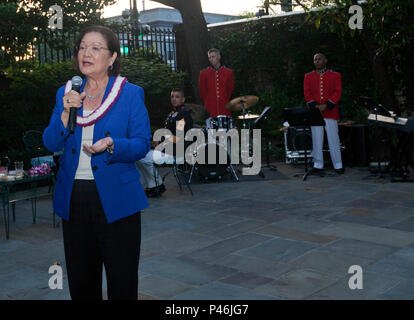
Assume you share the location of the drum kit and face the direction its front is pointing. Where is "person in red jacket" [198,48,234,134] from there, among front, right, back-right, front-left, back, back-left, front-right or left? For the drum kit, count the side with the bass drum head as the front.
back

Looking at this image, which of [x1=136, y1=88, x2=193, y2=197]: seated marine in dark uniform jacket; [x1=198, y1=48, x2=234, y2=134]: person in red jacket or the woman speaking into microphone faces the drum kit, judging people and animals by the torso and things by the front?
[x1=198, y1=48, x2=234, y2=134]: person in red jacket

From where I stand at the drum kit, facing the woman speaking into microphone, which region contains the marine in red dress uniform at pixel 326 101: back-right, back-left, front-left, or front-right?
back-left

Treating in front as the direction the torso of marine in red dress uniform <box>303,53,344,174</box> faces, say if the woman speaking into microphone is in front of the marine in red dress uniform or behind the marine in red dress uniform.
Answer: in front

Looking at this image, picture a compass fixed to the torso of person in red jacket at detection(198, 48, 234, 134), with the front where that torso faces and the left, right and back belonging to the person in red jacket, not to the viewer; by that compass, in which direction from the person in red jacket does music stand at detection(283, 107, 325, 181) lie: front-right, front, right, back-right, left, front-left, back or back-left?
front-left

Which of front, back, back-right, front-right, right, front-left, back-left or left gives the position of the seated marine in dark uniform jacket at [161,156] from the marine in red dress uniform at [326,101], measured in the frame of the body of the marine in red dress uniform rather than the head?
front-right

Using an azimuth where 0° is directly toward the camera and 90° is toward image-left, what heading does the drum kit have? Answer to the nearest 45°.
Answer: approximately 0°

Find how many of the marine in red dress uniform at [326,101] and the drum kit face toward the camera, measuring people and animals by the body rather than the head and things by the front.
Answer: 2

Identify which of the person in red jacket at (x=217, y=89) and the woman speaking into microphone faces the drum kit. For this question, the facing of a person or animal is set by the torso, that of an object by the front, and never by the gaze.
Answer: the person in red jacket

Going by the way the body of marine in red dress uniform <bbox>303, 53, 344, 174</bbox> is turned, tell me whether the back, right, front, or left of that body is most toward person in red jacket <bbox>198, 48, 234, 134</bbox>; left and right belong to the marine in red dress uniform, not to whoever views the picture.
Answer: right

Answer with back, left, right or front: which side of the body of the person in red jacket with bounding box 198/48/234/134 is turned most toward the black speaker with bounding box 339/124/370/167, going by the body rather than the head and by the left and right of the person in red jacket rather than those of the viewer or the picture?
left
